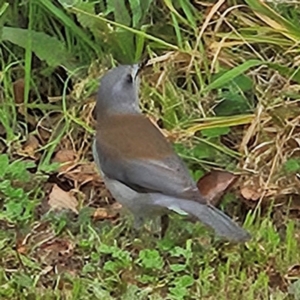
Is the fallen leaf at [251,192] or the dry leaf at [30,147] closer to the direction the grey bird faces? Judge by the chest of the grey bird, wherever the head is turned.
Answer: the dry leaf

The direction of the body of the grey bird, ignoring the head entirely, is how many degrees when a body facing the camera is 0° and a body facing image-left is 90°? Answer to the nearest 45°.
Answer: approximately 135°

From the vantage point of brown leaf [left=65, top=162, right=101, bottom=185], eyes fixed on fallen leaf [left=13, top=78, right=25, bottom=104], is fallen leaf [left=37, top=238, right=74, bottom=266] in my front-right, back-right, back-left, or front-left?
back-left

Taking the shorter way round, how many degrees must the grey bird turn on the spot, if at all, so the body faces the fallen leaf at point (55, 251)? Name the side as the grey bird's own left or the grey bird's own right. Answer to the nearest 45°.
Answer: approximately 45° to the grey bird's own left

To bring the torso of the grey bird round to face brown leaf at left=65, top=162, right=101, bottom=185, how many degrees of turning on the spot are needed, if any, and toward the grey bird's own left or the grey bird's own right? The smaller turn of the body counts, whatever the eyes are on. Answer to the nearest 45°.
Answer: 0° — it already faces it

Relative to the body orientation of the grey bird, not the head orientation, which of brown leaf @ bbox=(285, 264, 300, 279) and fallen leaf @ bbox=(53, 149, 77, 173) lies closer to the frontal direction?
the fallen leaf
